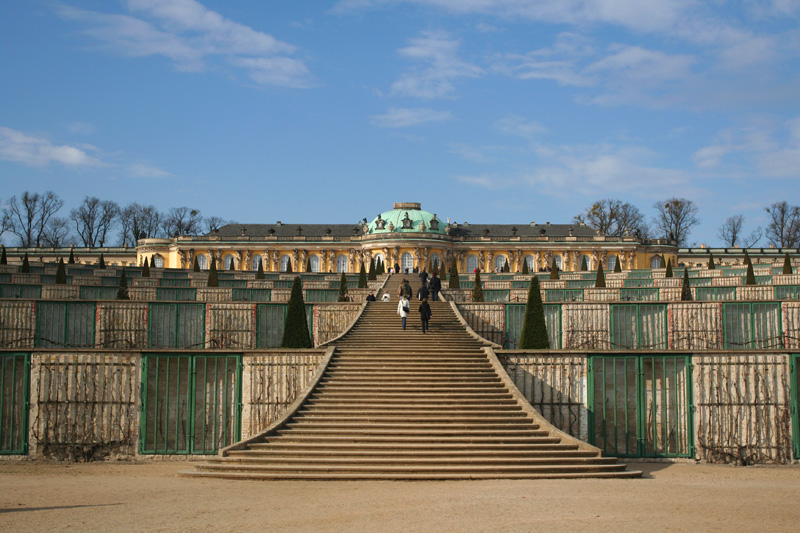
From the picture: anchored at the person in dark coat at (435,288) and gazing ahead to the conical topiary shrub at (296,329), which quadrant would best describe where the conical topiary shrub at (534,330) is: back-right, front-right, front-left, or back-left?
front-left

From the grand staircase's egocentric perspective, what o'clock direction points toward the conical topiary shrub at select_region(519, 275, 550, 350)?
The conical topiary shrub is roughly at 7 o'clock from the grand staircase.

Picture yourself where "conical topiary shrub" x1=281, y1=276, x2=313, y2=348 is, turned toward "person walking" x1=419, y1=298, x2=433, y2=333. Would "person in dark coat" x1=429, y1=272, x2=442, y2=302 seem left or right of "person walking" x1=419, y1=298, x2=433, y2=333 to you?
left

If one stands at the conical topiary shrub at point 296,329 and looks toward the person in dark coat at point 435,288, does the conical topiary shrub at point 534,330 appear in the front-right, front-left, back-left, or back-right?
front-right

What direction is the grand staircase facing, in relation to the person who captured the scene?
facing the viewer

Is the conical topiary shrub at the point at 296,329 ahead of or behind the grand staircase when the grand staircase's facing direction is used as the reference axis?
behind
